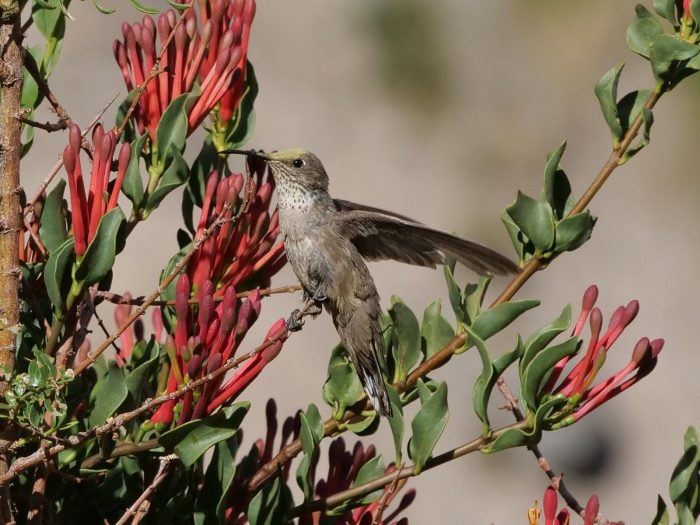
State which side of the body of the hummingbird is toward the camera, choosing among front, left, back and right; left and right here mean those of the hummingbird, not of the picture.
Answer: left
